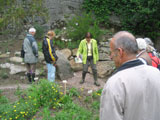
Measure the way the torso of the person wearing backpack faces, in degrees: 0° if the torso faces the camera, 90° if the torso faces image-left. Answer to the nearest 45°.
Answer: approximately 225°

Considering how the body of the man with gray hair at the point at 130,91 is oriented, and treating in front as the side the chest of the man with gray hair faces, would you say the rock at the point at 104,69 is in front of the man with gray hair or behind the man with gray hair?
in front

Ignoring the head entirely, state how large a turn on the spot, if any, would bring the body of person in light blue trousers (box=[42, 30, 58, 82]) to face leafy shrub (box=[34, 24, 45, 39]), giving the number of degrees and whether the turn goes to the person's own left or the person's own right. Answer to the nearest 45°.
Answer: approximately 90° to the person's own left

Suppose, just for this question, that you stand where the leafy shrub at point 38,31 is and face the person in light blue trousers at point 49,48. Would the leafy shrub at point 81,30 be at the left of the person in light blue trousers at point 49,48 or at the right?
left

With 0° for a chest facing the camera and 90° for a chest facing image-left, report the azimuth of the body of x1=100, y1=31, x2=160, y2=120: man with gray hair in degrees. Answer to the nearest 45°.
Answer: approximately 135°

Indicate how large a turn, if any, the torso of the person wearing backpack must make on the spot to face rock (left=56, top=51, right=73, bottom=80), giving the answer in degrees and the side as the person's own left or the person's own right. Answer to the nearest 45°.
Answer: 0° — they already face it
